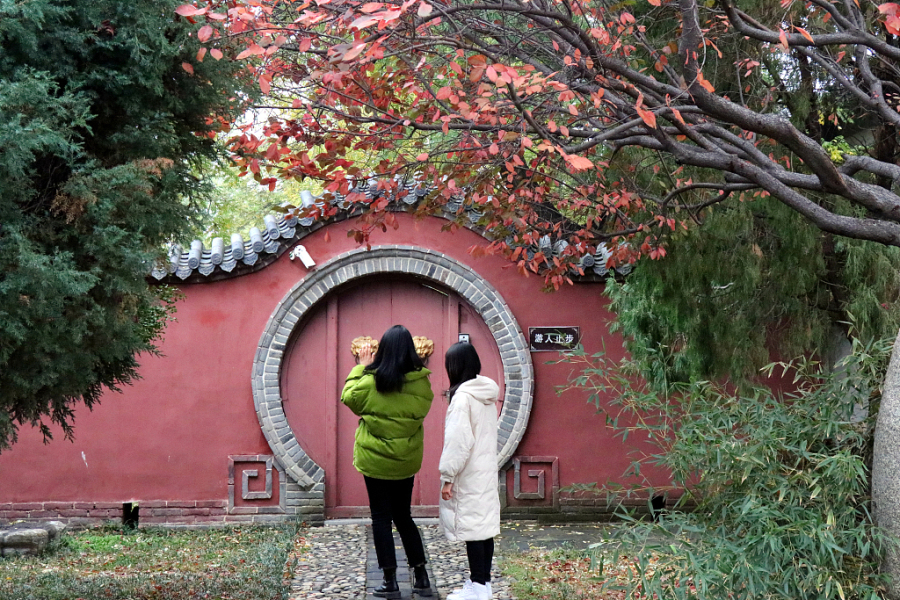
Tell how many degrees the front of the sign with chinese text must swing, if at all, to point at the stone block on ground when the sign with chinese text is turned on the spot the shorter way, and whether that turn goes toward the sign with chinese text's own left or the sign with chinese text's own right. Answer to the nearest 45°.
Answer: approximately 45° to the sign with chinese text's own right

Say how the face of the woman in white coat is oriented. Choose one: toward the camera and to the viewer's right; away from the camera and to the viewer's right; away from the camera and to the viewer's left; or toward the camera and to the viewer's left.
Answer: away from the camera and to the viewer's left

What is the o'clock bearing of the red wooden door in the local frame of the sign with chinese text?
The red wooden door is roughly at 3 o'clock from the sign with chinese text.

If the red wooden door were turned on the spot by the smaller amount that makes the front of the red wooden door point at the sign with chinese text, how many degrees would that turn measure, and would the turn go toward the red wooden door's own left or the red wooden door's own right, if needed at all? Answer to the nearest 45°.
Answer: approximately 90° to the red wooden door's own left

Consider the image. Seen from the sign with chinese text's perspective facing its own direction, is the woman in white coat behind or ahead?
ahead

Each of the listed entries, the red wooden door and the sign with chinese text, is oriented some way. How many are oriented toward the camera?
2

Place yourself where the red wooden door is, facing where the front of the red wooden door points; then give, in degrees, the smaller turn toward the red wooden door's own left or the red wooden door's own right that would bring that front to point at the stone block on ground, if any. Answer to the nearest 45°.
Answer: approximately 45° to the red wooden door's own right

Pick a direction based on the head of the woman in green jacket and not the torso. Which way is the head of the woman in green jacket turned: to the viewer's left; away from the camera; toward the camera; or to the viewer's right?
away from the camera

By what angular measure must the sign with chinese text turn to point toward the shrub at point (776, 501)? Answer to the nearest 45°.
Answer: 0° — it already faces it

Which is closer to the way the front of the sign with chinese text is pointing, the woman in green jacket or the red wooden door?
the woman in green jacket

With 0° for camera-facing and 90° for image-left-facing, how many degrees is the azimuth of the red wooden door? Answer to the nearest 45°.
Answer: approximately 0°

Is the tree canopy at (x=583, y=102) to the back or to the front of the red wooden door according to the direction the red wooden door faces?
to the front
